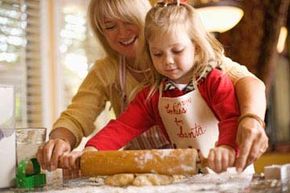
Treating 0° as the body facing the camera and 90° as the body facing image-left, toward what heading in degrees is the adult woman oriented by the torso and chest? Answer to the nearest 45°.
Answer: approximately 0°
